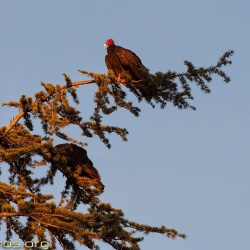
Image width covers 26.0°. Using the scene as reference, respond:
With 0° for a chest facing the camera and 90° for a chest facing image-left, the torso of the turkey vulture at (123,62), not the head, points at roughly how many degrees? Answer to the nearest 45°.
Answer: approximately 45°

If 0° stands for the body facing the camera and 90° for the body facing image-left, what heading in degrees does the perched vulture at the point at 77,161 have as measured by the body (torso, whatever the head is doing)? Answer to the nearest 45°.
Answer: approximately 90°

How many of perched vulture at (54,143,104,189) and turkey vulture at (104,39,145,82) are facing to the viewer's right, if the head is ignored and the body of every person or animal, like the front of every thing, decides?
0
